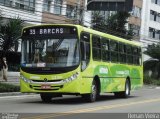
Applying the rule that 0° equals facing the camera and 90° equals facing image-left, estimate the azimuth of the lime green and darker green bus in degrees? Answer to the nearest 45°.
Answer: approximately 45°

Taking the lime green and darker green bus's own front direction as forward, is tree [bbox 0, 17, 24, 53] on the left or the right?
on its right
